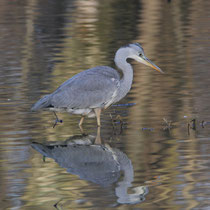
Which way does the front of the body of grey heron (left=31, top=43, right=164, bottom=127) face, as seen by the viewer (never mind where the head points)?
to the viewer's right
